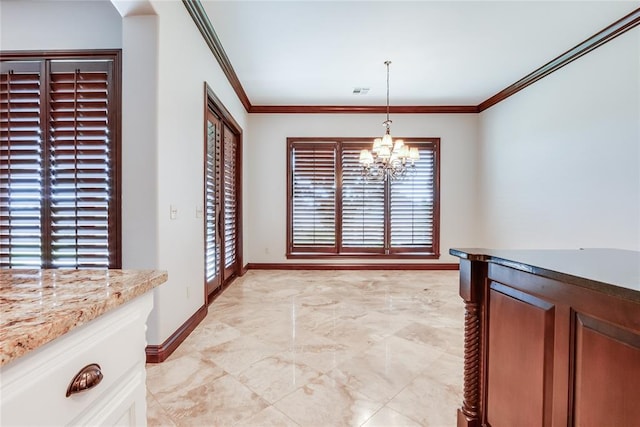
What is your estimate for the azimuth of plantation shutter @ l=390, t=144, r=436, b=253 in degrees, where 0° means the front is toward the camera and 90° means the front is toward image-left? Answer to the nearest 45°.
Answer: approximately 0°

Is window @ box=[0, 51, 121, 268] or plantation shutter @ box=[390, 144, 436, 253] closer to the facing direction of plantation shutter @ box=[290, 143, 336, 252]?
the window

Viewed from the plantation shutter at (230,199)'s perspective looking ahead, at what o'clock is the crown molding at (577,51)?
The crown molding is roughly at 1 o'clock from the plantation shutter.

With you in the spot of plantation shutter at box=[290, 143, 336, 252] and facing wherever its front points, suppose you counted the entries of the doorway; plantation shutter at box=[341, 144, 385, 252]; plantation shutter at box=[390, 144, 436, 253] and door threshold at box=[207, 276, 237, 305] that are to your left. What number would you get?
2

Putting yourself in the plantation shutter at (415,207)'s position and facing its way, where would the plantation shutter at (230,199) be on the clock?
the plantation shutter at (230,199) is roughly at 2 o'clock from the plantation shutter at (415,207).

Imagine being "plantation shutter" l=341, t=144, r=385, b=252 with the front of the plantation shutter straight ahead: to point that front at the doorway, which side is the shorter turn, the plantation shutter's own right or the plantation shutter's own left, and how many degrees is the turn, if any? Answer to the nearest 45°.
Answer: approximately 45° to the plantation shutter's own right
